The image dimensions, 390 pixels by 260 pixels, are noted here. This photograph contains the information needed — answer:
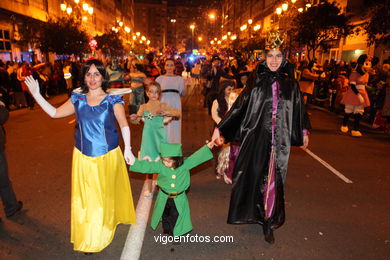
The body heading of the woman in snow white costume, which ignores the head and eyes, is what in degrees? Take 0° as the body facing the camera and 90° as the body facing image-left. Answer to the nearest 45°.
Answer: approximately 0°

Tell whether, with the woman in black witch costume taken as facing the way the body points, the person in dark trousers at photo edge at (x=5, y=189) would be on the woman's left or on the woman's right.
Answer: on the woman's right

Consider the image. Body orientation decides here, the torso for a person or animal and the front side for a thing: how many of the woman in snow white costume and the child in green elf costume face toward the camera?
2

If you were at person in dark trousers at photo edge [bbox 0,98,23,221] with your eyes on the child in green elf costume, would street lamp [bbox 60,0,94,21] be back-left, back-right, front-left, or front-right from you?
back-left

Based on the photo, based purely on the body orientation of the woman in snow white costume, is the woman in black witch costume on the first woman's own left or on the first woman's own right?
on the first woman's own left

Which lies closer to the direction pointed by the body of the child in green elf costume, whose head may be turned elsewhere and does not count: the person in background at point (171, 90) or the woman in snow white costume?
the woman in snow white costume

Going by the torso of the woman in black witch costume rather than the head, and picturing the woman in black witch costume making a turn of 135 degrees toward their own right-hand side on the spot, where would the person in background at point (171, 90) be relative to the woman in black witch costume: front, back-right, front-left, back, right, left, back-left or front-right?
front

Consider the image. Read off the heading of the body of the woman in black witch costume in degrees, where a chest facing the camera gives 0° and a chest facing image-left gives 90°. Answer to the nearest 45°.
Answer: approximately 0°

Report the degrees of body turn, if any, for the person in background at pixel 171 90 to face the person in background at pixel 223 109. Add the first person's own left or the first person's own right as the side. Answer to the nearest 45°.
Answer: approximately 45° to the first person's own left

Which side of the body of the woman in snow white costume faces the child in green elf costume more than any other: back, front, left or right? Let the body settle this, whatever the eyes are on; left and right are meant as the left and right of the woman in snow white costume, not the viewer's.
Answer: left
